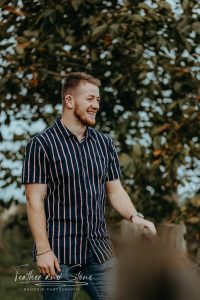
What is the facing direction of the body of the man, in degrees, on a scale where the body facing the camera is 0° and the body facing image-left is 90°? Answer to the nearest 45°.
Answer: approximately 315°
